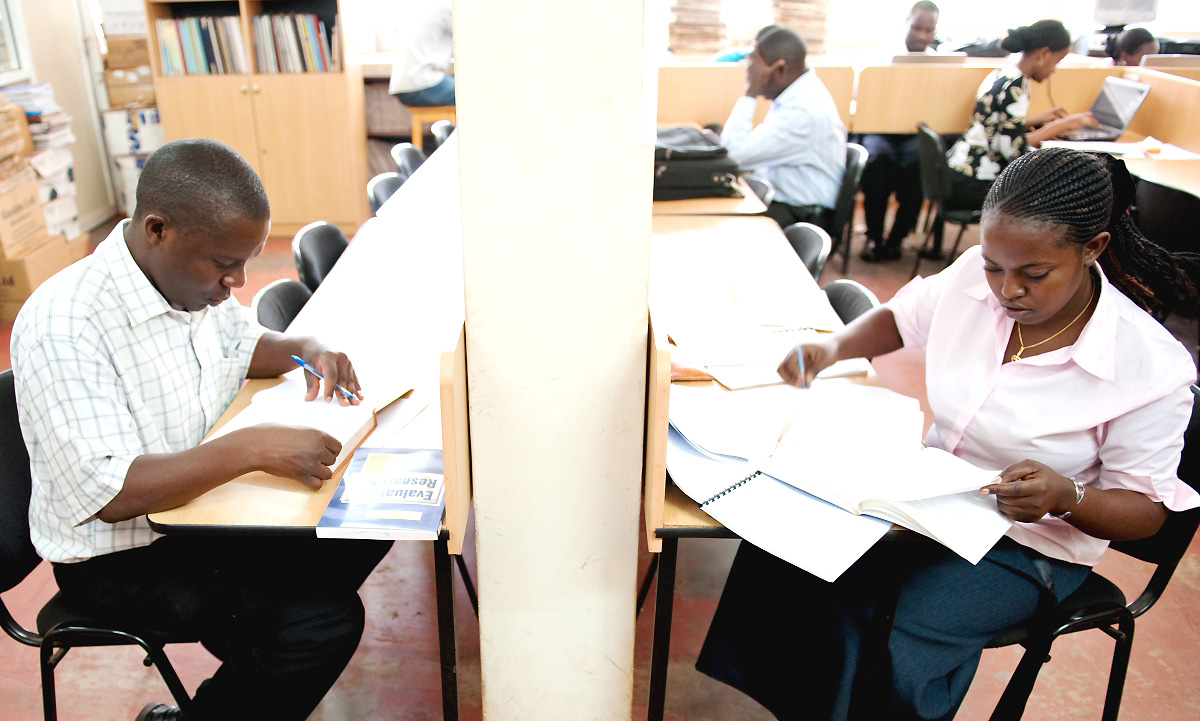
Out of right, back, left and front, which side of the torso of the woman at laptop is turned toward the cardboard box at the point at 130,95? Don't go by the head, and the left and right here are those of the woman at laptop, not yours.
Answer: back

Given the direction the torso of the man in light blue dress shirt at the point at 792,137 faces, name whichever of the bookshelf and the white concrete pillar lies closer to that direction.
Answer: the bookshelf

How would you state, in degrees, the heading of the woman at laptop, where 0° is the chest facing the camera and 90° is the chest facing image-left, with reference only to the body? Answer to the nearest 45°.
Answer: approximately 270°

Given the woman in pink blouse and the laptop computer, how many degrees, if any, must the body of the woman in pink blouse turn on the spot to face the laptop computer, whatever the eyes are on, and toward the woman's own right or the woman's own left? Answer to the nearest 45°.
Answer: approximately 135° to the woman's own right

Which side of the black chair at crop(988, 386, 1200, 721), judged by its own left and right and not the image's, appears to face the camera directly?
left

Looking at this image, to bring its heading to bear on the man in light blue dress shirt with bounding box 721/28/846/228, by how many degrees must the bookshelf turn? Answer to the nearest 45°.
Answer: approximately 45° to its left

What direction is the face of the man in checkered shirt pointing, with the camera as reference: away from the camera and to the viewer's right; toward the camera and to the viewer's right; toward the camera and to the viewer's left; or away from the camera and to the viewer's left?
toward the camera and to the viewer's right

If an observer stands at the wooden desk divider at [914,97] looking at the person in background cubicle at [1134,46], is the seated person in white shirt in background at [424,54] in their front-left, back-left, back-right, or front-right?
back-left
